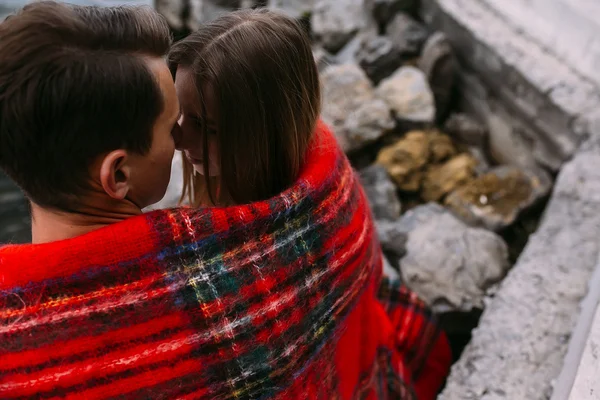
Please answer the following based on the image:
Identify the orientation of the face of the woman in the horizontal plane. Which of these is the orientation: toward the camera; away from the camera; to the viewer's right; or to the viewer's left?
to the viewer's left

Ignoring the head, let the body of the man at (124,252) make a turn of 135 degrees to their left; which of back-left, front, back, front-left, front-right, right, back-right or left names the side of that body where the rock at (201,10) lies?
right

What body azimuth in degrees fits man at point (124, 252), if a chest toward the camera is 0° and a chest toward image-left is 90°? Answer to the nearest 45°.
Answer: approximately 225°

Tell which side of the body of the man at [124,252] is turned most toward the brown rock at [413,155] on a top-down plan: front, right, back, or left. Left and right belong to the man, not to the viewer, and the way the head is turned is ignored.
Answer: front

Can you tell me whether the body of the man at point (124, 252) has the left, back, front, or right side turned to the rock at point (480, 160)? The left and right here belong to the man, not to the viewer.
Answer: front

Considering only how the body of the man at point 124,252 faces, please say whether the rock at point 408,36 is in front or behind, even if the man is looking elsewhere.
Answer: in front

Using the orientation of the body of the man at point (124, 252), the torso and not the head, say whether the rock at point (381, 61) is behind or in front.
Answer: in front

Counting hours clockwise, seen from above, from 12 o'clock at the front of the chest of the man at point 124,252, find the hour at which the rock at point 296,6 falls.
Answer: The rock is roughly at 11 o'clock from the man.

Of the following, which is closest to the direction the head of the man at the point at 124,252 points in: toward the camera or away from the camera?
away from the camera

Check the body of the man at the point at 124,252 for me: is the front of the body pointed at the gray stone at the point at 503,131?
yes
